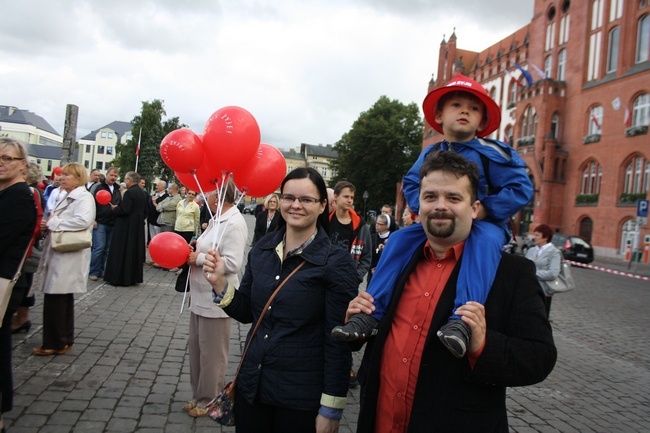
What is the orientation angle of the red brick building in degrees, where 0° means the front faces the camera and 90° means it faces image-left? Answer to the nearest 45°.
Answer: approximately 45°

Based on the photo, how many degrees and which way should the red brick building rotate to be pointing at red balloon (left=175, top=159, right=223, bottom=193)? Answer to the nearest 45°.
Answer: approximately 45° to its left

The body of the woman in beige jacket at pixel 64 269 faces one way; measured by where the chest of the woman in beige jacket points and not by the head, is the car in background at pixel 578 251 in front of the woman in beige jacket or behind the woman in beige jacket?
behind

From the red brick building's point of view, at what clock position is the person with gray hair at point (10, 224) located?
The person with gray hair is roughly at 11 o'clock from the red brick building.
